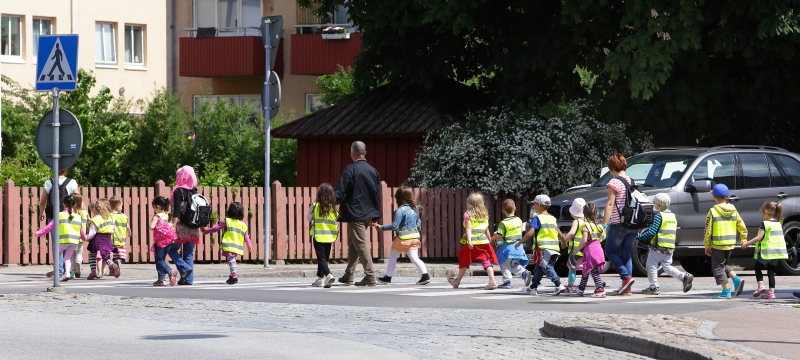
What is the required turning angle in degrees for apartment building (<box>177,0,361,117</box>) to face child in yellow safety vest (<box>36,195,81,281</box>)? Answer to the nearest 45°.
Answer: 0° — it already faces them

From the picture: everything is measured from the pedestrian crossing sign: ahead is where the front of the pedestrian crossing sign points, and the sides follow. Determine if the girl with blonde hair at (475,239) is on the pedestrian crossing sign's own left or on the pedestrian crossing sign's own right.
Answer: on the pedestrian crossing sign's own left

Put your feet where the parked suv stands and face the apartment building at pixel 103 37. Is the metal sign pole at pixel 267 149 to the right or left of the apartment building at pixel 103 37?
left
